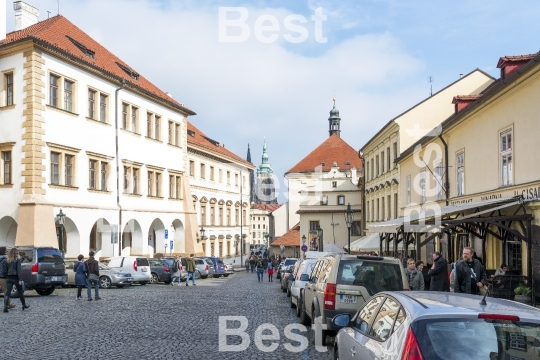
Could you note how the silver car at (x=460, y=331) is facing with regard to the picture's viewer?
facing away from the viewer and to the left of the viewer

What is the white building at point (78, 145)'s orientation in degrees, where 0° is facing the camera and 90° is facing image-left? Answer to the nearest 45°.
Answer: approximately 315°

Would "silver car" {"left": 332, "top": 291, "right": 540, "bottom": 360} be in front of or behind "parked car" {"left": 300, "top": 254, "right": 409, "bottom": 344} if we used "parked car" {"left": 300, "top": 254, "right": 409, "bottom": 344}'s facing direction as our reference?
behind

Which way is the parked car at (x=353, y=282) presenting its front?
away from the camera

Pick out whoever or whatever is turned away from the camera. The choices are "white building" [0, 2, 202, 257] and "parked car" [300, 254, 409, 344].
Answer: the parked car
